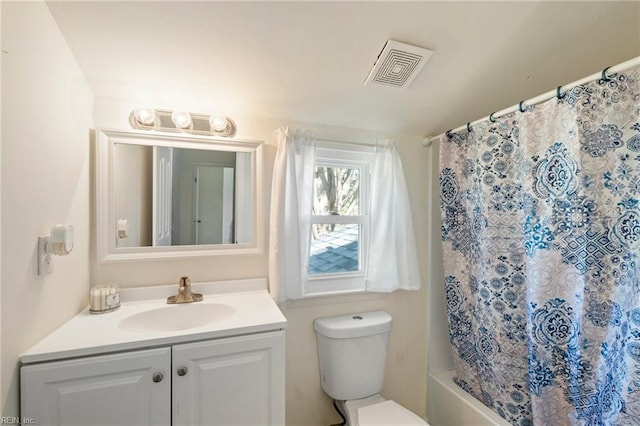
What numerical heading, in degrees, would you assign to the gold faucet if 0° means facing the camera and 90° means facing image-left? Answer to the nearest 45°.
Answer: approximately 0°

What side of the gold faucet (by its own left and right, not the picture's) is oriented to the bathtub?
left

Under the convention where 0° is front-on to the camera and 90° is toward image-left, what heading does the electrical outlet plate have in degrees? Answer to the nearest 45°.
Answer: approximately 315°

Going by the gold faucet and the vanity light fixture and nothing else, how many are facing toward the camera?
2
